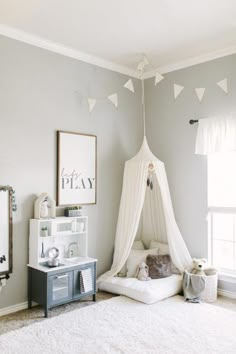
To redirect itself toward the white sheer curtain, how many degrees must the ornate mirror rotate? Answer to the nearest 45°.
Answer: approximately 45° to its left

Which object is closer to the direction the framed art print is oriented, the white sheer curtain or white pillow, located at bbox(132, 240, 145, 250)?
the white sheer curtain

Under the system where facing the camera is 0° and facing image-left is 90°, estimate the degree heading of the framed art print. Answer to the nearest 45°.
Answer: approximately 315°

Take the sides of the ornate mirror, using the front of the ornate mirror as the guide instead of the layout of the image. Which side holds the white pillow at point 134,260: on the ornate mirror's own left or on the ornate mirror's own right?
on the ornate mirror's own left

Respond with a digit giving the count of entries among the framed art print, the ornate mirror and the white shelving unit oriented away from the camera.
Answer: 0

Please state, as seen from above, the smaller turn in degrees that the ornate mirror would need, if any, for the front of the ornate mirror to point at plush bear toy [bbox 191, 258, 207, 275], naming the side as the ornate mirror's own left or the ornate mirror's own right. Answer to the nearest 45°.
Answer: approximately 45° to the ornate mirror's own left

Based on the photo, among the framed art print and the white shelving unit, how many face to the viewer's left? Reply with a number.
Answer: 0

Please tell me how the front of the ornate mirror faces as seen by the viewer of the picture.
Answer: facing the viewer and to the right of the viewer

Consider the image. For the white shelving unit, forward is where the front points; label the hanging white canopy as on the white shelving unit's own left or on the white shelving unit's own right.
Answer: on the white shelving unit's own left

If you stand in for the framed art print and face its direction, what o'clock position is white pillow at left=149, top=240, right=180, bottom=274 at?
The white pillow is roughly at 10 o'clock from the framed art print.

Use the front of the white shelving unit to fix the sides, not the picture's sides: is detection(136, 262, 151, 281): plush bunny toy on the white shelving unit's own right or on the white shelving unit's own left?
on the white shelving unit's own left

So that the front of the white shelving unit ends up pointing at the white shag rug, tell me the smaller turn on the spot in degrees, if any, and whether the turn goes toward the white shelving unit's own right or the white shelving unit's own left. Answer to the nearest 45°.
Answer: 0° — it already faces it

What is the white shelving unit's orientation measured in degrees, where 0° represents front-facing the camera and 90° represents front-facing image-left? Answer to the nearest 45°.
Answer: approximately 315°
